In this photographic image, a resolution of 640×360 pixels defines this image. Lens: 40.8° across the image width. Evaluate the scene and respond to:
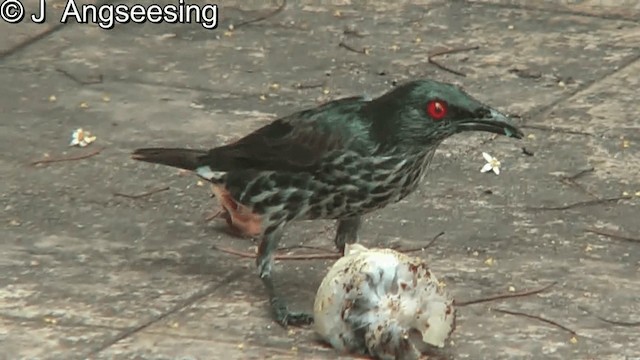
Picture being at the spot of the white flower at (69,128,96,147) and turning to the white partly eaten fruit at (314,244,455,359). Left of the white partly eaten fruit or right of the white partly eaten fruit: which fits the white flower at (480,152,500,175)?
left

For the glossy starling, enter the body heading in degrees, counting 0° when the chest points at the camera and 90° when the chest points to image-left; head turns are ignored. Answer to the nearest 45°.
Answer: approximately 270°

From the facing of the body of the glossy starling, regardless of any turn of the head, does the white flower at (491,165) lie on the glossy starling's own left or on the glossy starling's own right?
on the glossy starling's own left

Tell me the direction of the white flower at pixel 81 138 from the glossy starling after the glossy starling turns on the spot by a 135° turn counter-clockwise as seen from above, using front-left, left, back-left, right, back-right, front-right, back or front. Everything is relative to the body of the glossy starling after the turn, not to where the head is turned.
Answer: front
